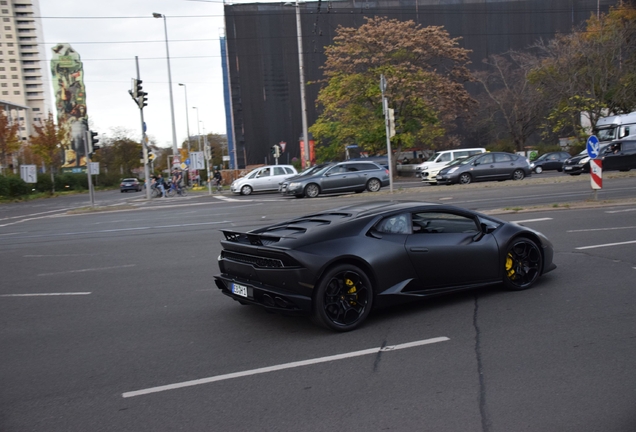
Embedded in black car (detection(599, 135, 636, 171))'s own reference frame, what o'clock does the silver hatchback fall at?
The silver hatchback is roughly at 12 o'clock from the black car.

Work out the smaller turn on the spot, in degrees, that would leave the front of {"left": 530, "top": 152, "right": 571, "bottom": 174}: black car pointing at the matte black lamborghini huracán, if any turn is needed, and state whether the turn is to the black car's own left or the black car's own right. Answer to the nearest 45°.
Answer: approximately 45° to the black car's own left

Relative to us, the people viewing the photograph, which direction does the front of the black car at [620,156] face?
facing to the left of the viewer

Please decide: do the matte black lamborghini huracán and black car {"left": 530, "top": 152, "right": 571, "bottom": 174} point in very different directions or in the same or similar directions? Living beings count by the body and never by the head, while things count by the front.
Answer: very different directions

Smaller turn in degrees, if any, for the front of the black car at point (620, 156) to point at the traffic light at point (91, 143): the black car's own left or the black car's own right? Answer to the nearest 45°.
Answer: approximately 45° to the black car's own left

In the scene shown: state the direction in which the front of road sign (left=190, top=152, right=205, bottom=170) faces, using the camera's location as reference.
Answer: facing the viewer

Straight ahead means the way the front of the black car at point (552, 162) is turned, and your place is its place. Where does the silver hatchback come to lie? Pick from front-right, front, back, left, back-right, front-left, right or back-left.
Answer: front

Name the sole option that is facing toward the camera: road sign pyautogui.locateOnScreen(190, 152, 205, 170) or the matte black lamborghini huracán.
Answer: the road sign

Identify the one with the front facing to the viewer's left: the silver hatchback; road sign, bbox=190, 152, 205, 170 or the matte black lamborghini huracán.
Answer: the silver hatchback

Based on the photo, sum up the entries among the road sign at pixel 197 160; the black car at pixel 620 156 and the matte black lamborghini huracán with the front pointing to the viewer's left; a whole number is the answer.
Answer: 1

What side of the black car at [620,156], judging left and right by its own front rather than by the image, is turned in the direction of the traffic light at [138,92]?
front

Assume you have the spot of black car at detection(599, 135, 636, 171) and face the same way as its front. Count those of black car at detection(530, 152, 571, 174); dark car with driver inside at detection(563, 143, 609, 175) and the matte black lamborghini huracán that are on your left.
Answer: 1

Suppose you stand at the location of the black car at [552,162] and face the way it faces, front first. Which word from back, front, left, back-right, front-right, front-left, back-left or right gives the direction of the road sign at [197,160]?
front

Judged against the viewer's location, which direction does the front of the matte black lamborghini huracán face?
facing away from the viewer and to the right of the viewer

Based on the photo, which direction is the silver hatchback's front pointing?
to the viewer's left

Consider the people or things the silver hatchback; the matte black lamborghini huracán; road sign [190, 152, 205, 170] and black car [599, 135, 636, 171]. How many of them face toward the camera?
1

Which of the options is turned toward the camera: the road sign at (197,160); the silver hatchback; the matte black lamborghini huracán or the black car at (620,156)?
the road sign
